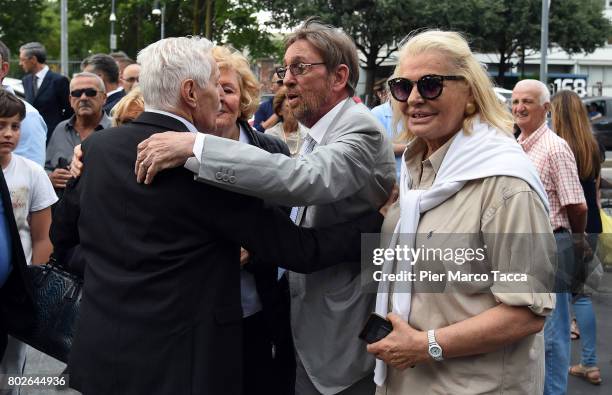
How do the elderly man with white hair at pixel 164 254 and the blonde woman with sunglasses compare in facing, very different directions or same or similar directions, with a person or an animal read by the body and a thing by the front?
very different directions

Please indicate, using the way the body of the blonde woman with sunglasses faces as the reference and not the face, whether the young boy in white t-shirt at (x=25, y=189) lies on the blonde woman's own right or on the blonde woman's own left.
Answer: on the blonde woman's own right

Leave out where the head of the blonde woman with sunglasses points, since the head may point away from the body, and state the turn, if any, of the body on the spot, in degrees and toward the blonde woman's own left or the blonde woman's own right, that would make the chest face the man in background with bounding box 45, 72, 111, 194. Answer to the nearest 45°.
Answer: approximately 90° to the blonde woman's own right

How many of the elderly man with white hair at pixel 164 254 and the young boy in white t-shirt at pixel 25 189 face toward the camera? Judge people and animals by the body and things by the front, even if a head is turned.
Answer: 1

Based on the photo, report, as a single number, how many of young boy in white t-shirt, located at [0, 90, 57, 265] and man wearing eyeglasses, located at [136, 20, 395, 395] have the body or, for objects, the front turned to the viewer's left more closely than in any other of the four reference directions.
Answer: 1

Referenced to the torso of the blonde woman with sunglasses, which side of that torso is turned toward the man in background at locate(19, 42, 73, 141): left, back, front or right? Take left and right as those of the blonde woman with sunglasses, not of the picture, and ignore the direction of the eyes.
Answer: right

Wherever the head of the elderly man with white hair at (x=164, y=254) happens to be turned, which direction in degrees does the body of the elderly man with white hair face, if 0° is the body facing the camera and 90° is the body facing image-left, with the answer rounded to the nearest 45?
approximately 225°

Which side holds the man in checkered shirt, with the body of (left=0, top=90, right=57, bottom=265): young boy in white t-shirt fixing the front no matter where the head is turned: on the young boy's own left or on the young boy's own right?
on the young boy's own left

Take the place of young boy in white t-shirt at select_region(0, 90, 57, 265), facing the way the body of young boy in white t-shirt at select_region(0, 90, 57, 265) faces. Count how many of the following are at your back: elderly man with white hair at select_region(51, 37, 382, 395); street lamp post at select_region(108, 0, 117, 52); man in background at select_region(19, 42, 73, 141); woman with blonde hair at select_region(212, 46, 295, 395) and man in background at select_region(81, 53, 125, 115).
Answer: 3

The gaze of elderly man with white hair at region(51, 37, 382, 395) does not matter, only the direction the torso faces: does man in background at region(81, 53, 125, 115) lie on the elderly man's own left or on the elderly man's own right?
on the elderly man's own left

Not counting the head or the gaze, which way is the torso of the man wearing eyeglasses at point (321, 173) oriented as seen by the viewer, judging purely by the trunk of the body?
to the viewer's left

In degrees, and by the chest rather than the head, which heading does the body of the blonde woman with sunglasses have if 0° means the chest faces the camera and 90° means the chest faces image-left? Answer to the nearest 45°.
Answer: approximately 45°
